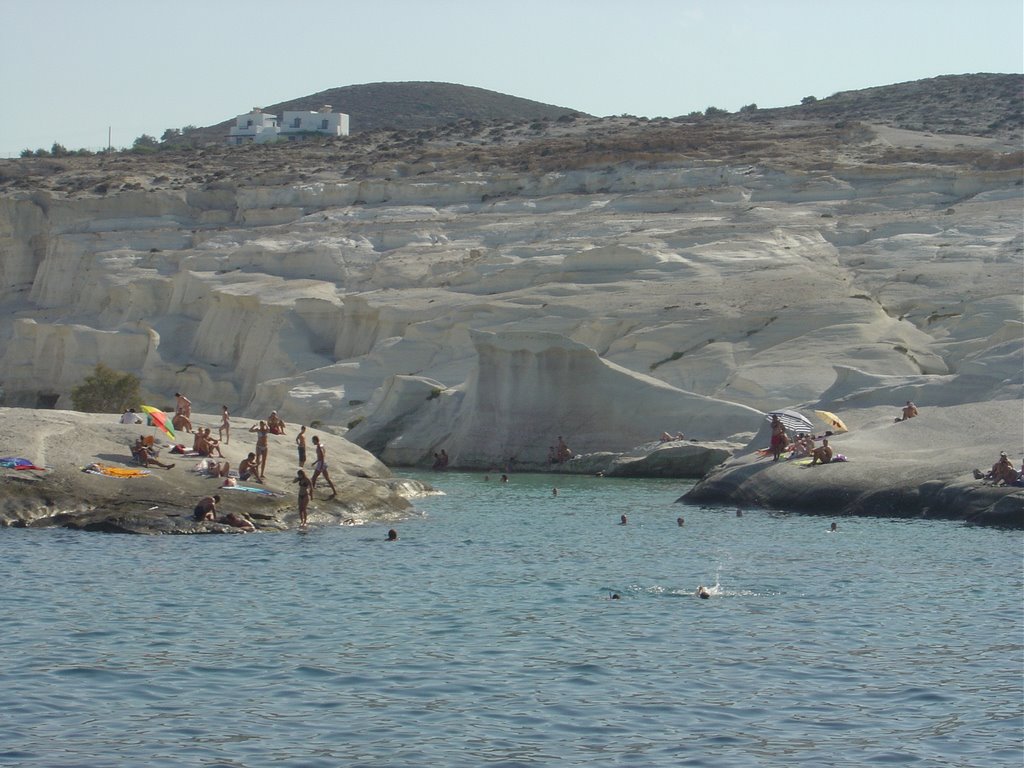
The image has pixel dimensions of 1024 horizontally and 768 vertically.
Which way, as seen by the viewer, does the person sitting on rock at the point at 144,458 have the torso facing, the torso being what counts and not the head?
to the viewer's right

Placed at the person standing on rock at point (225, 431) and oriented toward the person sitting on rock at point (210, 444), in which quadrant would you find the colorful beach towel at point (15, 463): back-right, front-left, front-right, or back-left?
front-right

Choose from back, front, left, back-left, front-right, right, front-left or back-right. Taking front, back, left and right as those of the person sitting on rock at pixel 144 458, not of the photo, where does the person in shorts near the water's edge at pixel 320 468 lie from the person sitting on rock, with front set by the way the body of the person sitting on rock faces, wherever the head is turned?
front

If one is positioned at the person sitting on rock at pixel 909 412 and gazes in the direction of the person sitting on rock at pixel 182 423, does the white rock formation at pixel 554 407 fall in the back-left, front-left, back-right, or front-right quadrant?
front-right

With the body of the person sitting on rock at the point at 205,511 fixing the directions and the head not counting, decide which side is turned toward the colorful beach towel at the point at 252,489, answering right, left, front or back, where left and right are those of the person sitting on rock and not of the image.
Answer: left

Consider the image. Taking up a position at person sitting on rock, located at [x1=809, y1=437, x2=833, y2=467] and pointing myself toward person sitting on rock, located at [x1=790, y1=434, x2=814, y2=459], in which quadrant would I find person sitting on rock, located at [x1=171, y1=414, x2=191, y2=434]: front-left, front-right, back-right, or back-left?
front-left

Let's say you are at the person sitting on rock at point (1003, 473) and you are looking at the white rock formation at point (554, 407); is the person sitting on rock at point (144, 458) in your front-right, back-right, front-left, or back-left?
front-left
